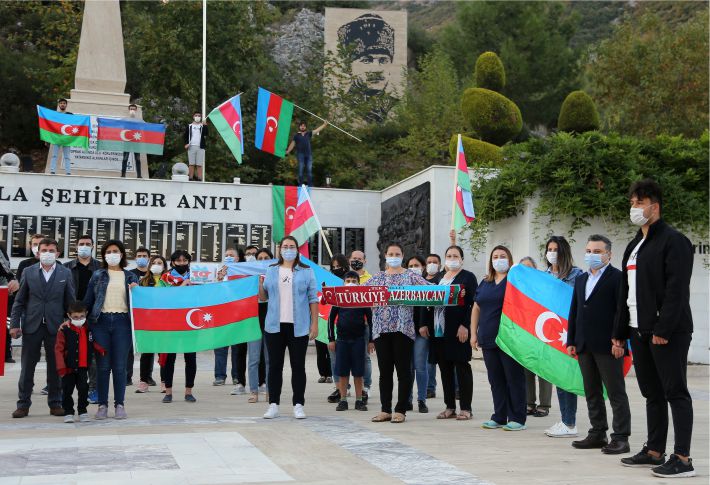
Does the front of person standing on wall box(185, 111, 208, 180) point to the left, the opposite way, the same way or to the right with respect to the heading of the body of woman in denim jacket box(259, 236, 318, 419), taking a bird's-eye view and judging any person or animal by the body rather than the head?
the same way

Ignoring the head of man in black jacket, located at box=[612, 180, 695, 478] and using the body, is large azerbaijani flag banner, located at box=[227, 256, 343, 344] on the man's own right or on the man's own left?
on the man's own right

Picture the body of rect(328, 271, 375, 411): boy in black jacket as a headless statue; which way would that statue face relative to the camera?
toward the camera

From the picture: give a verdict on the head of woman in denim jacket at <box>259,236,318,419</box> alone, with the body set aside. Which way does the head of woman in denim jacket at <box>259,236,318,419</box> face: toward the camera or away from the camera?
toward the camera

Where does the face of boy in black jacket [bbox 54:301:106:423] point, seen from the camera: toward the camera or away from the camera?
toward the camera

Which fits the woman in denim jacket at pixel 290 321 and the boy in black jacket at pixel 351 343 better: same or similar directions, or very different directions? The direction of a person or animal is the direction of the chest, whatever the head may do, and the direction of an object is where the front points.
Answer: same or similar directions

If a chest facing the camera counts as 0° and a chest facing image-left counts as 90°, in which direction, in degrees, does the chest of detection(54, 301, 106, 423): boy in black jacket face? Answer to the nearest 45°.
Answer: approximately 0°

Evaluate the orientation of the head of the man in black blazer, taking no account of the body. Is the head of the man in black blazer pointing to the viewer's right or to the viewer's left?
to the viewer's left

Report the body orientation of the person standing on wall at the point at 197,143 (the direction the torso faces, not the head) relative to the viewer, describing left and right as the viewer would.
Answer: facing the viewer

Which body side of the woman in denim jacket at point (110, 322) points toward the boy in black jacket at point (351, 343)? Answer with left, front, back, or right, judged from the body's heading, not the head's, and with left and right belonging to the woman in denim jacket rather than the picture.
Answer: left

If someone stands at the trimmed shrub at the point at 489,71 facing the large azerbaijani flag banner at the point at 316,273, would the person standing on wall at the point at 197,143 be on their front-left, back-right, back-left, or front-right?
front-right

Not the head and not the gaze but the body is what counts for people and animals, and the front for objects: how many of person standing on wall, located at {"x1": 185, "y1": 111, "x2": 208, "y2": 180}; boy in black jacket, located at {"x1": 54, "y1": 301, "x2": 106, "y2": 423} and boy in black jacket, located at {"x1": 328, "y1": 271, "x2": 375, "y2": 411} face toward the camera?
3

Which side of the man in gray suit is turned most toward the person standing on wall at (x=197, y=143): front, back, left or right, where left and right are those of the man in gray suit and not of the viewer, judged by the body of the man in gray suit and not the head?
back

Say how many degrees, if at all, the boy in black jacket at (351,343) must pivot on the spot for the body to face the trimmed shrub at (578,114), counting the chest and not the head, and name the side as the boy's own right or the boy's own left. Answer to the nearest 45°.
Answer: approximately 135° to the boy's own left

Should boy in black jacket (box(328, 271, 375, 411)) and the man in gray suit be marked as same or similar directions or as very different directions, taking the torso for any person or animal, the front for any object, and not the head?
same or similar directions

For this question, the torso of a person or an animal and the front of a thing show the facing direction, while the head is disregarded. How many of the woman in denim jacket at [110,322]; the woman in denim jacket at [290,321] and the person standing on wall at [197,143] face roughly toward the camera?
3

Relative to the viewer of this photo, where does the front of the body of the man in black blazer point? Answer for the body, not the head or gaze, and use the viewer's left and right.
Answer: facing the viewer and to the left of the viewer
